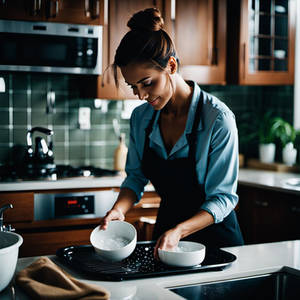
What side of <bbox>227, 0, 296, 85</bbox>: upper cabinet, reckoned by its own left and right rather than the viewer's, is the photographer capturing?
front

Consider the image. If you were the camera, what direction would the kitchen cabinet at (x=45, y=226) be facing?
facing the viewer

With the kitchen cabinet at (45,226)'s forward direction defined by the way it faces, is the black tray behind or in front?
in front

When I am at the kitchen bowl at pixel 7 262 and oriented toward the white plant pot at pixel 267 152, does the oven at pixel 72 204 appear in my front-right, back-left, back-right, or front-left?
front-left

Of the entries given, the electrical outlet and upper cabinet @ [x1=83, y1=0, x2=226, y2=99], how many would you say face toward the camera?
2
